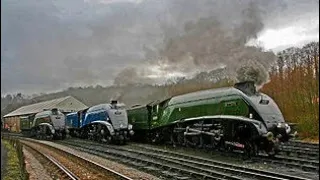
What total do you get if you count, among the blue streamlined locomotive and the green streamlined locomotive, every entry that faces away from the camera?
0

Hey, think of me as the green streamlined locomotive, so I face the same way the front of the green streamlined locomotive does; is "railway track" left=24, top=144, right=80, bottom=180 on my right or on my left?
on my right

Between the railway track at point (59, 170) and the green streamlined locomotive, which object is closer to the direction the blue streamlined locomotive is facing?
the green streamlined locomotive

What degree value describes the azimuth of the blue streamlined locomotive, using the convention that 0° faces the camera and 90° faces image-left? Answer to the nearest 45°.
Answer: approximately 315°

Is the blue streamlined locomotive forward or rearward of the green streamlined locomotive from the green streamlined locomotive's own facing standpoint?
rearward

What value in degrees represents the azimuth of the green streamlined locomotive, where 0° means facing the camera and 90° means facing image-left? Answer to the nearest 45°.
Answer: approximately 315°

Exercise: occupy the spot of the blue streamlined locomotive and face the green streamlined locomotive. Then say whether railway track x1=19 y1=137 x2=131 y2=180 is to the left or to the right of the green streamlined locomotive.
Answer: right

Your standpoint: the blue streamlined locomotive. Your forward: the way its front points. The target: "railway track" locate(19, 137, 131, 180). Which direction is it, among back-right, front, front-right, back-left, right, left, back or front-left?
front-right

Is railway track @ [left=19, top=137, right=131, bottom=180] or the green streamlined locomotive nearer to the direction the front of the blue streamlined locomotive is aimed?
the green streamlined locomotive

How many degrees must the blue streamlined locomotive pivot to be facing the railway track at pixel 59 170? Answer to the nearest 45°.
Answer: approximately 45° to its right
